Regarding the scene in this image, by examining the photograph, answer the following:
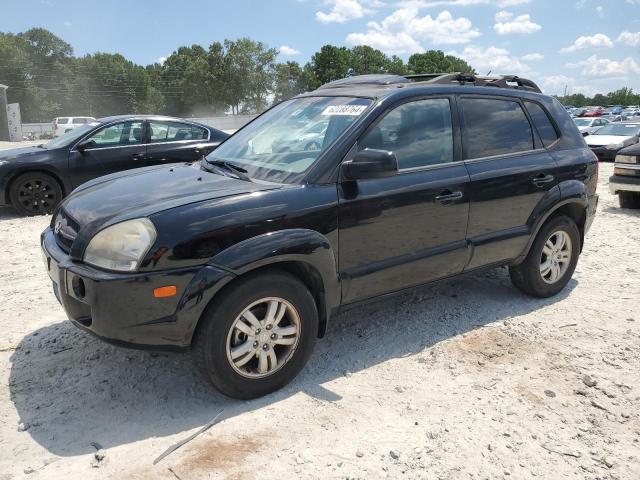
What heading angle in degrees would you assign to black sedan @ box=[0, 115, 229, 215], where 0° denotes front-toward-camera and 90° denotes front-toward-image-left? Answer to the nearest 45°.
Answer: approximately 90°

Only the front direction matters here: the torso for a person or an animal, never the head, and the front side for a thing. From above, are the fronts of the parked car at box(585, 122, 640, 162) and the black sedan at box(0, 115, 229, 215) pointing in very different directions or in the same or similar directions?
same or similar directions

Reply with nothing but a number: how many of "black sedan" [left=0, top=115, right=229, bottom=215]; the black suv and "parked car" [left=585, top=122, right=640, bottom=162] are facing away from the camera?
0

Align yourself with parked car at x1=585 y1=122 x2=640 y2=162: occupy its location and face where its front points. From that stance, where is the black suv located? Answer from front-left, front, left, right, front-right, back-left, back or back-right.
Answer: front-left

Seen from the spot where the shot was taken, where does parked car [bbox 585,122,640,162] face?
facing the viewer and to the left of the viewer

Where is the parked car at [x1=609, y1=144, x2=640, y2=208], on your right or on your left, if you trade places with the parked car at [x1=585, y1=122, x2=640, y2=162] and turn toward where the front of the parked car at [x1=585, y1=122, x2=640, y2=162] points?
on your left

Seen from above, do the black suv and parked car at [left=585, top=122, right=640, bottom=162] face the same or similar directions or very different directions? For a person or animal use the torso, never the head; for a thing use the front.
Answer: same or similar directions

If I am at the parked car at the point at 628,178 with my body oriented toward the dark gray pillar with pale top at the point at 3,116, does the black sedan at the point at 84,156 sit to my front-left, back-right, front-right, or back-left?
front-left

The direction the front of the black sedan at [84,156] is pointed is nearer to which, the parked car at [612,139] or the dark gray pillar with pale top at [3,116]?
the dark gray pillar with pale top

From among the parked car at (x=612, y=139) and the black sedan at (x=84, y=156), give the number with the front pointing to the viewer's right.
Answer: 0

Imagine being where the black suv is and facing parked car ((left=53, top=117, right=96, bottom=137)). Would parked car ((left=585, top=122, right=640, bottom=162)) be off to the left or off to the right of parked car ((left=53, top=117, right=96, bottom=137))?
right

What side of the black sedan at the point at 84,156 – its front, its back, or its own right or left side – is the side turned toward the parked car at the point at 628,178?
back
